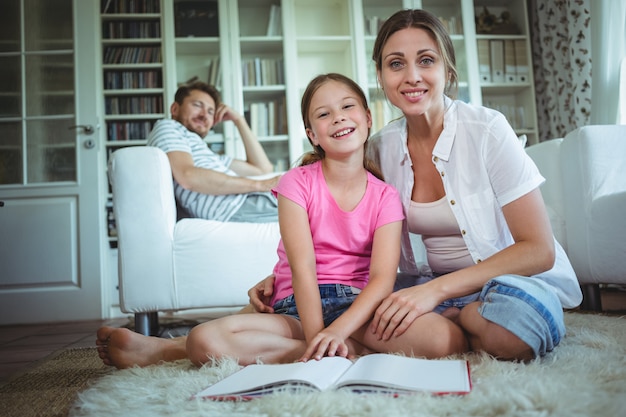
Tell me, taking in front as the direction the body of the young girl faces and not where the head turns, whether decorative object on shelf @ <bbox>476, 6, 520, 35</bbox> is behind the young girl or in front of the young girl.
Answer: behind

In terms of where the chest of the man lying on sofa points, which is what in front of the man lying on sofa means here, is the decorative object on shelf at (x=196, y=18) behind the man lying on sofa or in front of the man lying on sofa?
behind

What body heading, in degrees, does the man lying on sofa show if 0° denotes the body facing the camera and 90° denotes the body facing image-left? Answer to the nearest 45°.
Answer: approximately 315°

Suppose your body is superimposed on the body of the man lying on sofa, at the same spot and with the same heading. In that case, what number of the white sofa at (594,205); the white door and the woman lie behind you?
1

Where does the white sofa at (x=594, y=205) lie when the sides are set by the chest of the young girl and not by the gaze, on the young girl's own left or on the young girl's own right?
on the young girl's own left

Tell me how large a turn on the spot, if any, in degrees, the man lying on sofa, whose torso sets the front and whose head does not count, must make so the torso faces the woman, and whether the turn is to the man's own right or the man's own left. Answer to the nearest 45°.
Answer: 0° — they already face them

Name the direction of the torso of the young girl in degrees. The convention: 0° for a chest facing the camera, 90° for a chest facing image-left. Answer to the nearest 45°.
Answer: approximately 0°

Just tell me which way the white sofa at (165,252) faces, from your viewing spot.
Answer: facing to the right of the viewer

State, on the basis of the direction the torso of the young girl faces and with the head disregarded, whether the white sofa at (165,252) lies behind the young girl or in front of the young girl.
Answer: behind
